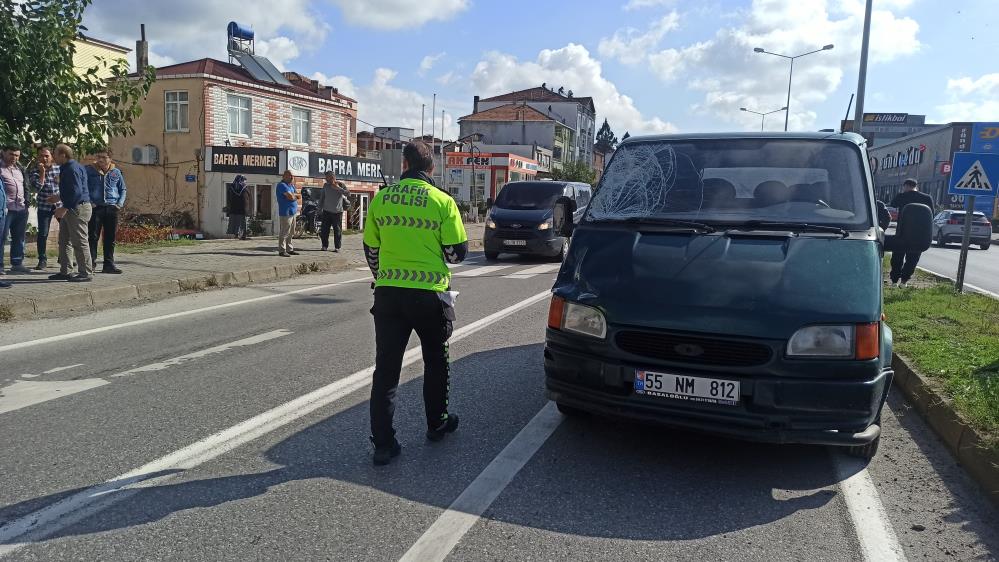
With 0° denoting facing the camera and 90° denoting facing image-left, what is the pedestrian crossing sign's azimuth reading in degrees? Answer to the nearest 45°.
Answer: approximately 0°

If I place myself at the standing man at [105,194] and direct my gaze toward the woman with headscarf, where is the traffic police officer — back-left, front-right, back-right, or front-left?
back-right

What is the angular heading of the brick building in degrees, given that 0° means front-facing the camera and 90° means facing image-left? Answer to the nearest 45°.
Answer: approximately 315°
